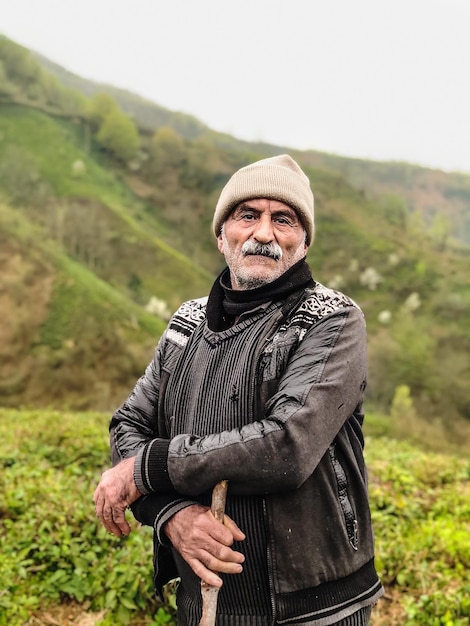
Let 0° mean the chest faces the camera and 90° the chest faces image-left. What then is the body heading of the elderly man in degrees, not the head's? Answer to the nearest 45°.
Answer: approximately 45°

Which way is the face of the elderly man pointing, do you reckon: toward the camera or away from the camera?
toward the camera
